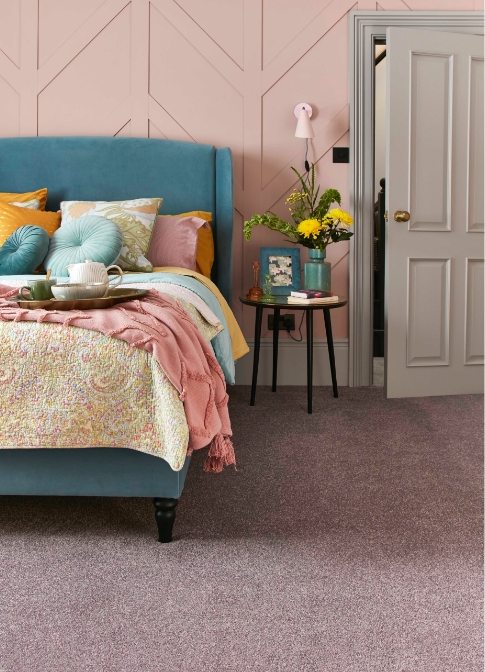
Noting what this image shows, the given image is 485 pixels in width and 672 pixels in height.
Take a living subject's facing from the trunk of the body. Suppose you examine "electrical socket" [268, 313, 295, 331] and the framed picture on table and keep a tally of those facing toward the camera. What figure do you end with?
2

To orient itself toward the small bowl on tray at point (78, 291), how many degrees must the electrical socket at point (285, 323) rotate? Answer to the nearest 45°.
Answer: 0° — it already faces it

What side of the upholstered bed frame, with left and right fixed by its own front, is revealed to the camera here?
front

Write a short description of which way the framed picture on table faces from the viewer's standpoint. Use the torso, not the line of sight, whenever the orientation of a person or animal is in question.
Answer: facing the viewer

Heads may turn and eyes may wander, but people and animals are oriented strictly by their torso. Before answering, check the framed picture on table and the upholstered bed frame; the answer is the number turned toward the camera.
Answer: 2
